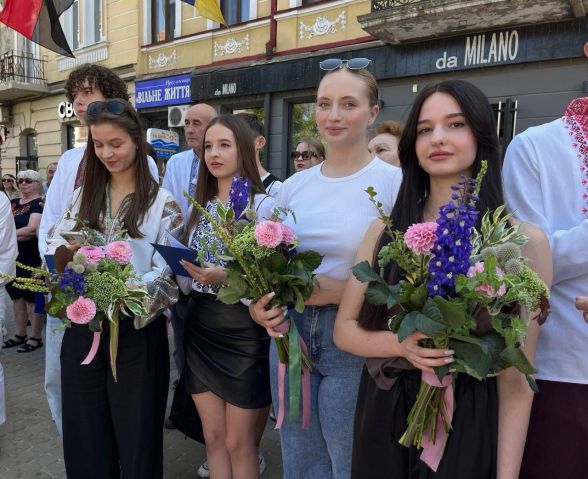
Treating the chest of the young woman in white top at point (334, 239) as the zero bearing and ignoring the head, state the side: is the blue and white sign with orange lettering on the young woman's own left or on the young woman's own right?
on the young woman's own right

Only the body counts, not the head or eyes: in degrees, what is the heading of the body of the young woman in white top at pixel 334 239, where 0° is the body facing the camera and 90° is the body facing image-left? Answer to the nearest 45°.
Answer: approximately 45°

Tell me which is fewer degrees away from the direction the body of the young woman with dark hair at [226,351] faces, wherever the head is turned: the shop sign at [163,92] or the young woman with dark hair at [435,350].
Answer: the young woman with dark hair

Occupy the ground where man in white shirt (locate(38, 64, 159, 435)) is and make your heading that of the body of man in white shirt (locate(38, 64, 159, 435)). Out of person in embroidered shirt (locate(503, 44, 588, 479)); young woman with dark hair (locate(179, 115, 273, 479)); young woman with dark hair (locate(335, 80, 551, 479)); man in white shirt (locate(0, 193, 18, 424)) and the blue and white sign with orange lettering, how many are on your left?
3

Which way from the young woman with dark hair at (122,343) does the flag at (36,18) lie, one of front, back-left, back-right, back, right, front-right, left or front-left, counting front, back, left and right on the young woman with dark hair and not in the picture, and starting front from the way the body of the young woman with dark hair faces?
back-right
